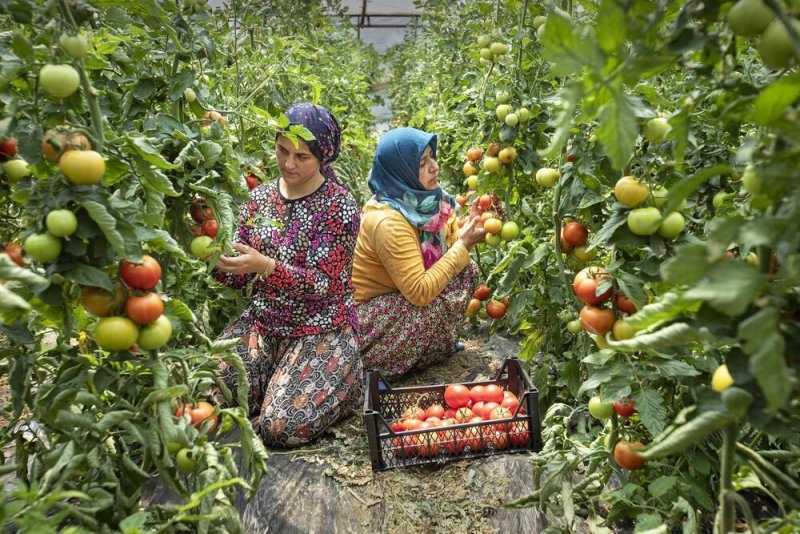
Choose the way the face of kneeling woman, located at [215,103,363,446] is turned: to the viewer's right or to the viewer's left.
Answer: to the viewer's left

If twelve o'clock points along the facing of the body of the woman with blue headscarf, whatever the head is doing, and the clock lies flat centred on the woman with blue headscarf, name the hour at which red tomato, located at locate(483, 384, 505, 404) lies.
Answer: The red tomato is roughly at 2 o'clock from the woman with blue headscarf.

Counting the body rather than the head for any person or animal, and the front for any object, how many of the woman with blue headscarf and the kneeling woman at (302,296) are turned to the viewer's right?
1

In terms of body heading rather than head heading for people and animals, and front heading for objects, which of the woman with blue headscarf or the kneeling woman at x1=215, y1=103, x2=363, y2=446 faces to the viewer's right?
the woman with blue headscarf

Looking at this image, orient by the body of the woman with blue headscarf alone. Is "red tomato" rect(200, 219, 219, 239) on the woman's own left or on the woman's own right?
on the woman's own right

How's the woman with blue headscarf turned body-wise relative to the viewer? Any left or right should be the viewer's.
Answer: facing to the right of the viewer
